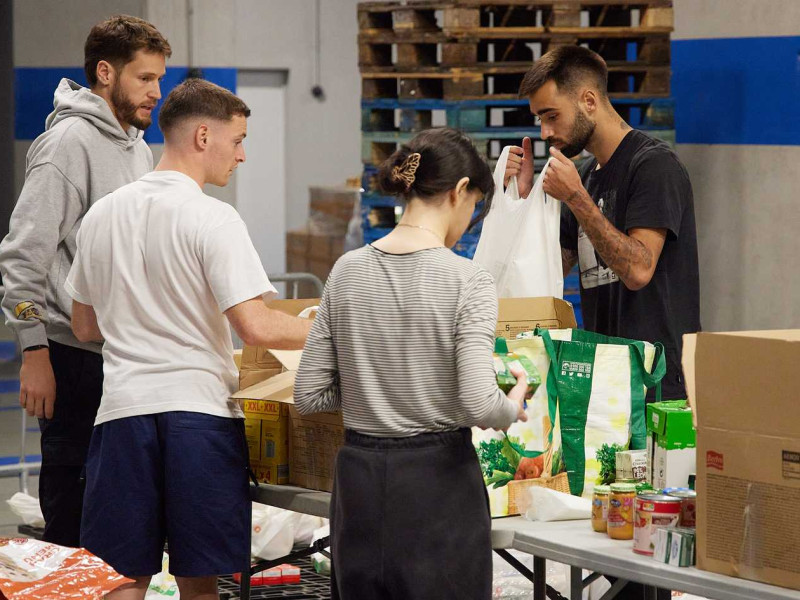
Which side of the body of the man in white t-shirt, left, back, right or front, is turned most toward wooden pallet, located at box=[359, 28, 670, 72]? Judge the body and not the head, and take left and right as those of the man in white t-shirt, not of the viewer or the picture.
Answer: front

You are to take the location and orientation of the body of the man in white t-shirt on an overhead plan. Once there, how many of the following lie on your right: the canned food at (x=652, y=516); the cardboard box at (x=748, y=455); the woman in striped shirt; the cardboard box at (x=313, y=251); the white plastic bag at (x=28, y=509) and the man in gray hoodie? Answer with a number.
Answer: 3

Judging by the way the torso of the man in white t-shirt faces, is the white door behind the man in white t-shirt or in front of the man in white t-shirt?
in front

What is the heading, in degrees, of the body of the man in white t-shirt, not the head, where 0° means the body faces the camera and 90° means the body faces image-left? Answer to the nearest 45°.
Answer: approximately 225°

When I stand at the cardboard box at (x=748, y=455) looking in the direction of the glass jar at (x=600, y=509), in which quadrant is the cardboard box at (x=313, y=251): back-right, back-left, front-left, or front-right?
front-right

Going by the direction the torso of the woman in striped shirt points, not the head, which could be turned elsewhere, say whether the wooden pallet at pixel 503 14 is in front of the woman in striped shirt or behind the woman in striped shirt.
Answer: in front

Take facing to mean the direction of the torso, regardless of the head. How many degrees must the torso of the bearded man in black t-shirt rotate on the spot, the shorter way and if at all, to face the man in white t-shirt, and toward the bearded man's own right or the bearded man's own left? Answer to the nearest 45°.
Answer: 0° — they already face them

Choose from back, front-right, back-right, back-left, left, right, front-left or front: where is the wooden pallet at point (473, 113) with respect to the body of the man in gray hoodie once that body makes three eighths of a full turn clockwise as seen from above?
back-right

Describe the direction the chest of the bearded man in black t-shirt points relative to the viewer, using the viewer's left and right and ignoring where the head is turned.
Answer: facing the viewer and to the left of the viewer

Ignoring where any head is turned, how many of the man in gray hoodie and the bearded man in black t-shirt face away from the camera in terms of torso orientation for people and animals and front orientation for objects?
0

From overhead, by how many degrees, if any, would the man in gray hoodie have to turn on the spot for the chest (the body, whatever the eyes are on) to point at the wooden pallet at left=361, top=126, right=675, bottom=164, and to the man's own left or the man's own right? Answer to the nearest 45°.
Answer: approximately 90° to the man's own left

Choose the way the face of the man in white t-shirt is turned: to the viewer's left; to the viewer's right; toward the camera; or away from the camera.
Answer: to the viewer's right

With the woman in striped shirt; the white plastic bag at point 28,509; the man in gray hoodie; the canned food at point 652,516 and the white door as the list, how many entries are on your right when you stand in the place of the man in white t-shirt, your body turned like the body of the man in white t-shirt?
2

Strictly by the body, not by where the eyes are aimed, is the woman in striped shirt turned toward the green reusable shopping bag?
yes

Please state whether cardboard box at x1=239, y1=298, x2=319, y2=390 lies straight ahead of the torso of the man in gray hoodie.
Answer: yes
